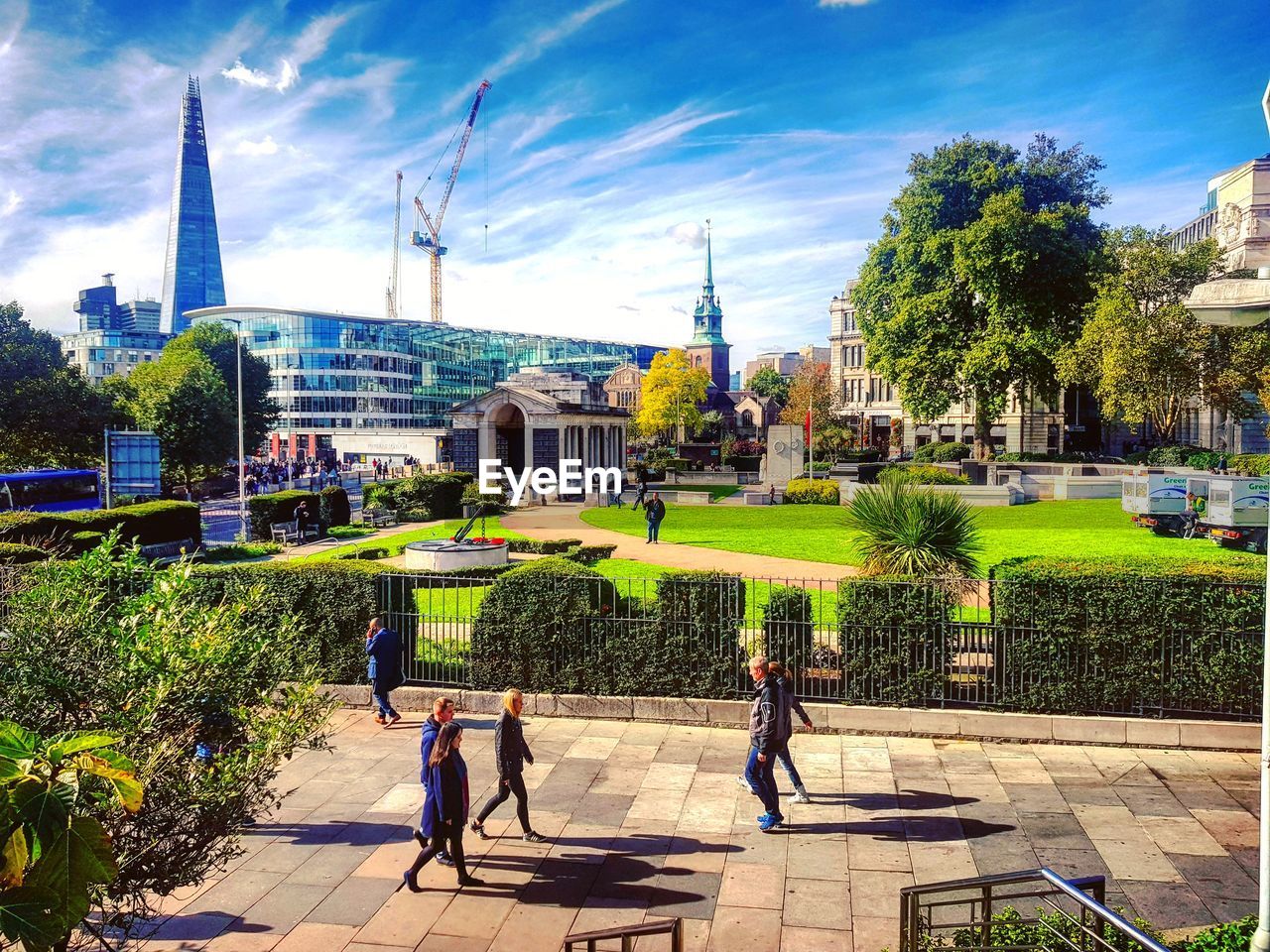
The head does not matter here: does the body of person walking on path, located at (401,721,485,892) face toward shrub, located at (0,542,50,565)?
no

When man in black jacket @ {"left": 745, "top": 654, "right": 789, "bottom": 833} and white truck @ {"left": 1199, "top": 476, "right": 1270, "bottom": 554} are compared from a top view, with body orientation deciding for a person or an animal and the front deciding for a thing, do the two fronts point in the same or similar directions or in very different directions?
very different directions

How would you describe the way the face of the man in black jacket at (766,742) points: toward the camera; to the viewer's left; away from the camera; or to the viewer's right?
to the viewer's left

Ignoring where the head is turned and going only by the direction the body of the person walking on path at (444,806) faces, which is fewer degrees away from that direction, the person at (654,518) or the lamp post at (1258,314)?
the lamp post

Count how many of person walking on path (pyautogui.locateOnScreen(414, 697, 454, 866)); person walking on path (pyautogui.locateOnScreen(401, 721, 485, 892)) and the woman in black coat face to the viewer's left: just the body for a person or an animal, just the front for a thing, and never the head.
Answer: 0

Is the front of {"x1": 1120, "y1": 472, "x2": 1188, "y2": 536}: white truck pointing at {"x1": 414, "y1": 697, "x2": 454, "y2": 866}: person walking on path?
no

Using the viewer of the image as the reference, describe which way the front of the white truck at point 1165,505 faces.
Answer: facing away from the viewer and to the right of the viewer
